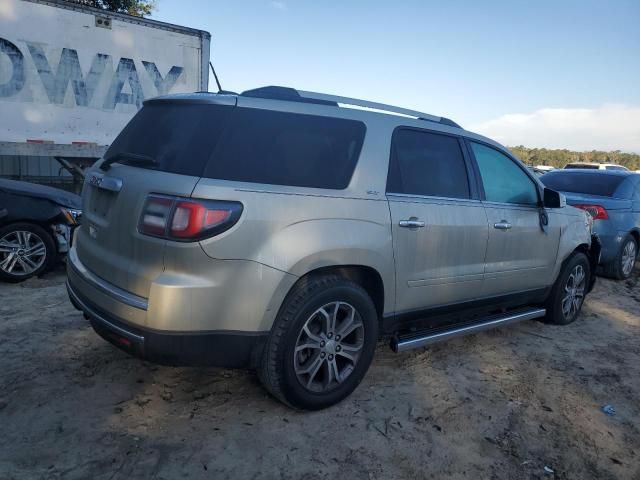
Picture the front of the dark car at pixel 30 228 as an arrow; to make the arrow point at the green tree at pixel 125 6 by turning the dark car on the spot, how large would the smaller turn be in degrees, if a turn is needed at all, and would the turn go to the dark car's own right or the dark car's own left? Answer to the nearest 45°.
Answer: approximately 90° to the dark car's own left

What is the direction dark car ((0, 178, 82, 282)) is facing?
to the viewer's right

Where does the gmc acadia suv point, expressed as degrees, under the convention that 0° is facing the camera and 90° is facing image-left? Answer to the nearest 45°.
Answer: approximately 225°

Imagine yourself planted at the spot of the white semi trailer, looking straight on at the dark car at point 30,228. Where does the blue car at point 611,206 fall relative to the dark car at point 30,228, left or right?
left

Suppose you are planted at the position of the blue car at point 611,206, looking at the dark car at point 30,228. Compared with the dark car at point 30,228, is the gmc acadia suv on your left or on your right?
left

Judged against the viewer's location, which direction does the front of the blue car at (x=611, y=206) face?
facing away from the viewer and to the right of the viewer

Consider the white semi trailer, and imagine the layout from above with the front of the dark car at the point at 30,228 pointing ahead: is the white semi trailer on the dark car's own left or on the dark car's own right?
on the dark car's own left

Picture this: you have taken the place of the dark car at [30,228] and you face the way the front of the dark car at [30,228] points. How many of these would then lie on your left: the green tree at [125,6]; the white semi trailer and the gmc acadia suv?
2

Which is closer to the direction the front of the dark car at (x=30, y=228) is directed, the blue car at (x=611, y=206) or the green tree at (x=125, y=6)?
the blue car

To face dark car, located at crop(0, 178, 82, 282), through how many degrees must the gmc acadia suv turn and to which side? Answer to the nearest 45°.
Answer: approximately 90° to its left

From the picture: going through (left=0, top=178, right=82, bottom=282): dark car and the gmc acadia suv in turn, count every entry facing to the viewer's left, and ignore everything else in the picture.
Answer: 0
